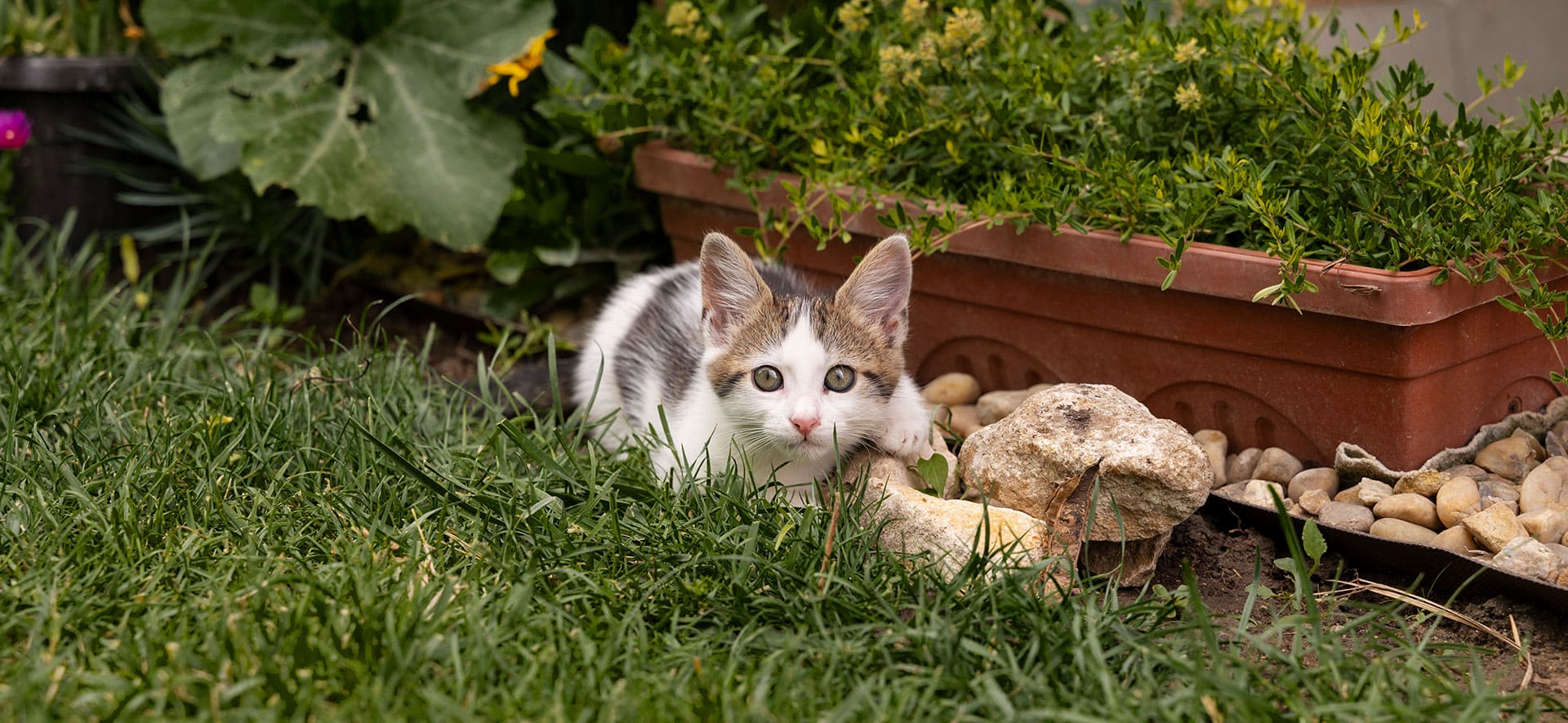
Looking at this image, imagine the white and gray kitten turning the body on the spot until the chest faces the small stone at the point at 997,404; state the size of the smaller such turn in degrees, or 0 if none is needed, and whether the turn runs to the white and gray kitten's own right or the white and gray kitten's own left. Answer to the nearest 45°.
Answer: approximately 90° to the white and gray kitten's own left

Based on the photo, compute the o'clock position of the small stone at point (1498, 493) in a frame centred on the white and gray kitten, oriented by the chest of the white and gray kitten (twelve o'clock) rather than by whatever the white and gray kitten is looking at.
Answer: The small stone is roughly at 11 o'clock from the white and gray kitten.

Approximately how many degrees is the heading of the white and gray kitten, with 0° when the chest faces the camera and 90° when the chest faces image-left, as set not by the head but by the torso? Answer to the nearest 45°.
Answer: approximately 315°

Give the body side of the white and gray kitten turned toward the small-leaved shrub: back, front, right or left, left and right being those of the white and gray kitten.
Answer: left

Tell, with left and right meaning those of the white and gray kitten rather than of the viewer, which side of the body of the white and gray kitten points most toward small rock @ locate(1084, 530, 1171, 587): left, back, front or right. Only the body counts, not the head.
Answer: front

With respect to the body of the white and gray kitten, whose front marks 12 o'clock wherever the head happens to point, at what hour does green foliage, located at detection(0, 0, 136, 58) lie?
The green foliage is roughly at 6 o'clock from the white and gray kitten.

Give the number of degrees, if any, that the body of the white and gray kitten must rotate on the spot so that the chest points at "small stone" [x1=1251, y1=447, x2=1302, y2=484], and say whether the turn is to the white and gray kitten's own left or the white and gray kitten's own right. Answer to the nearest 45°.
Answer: approximately 45° to the white and gray kitten's own left

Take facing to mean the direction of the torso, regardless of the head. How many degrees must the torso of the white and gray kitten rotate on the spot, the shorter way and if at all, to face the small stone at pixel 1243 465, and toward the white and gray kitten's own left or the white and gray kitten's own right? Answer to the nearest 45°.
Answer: approximately 45° to the white and gray kitten's own left

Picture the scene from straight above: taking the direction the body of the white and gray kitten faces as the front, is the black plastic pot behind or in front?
behind

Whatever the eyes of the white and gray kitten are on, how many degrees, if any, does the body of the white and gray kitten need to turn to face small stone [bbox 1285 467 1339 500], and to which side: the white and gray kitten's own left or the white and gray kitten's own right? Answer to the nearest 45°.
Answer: approximately 45° to the white and gray kitten's own left

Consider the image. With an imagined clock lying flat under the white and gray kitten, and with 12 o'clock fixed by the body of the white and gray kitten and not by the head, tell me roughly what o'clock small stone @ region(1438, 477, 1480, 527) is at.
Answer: The small stone is roughly at 11 o'clock from the white and gray kitten.
